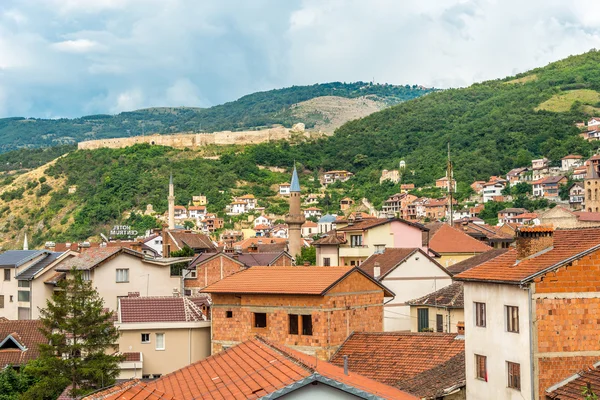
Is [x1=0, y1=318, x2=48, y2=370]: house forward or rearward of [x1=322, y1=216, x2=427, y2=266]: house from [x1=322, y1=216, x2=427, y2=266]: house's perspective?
forward

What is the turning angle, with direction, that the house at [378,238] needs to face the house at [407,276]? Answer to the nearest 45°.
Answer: approximately 45° to its left

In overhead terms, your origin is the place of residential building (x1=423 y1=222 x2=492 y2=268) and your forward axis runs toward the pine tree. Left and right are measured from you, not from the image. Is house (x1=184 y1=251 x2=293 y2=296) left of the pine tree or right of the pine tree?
right

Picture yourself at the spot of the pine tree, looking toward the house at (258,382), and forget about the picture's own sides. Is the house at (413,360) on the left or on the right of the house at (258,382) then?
left

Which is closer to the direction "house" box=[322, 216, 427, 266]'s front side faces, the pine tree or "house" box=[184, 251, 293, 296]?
the pine tree

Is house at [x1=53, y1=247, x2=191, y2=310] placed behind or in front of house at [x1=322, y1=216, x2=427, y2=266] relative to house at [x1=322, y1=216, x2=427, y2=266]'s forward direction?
in front

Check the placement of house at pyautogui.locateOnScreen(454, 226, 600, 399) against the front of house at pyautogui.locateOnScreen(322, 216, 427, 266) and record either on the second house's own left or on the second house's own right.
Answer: on the second house's own left

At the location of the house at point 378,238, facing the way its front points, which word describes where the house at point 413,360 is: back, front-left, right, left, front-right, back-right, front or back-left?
front-left

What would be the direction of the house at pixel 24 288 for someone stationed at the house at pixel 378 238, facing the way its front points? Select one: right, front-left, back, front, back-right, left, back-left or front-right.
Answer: front-right

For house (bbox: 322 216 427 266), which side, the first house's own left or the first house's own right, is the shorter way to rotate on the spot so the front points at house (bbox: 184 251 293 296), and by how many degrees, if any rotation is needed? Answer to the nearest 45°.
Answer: approximately 45° to the first house's own right

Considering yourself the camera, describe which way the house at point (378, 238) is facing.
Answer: facing the viewer and to the left of the viewer
